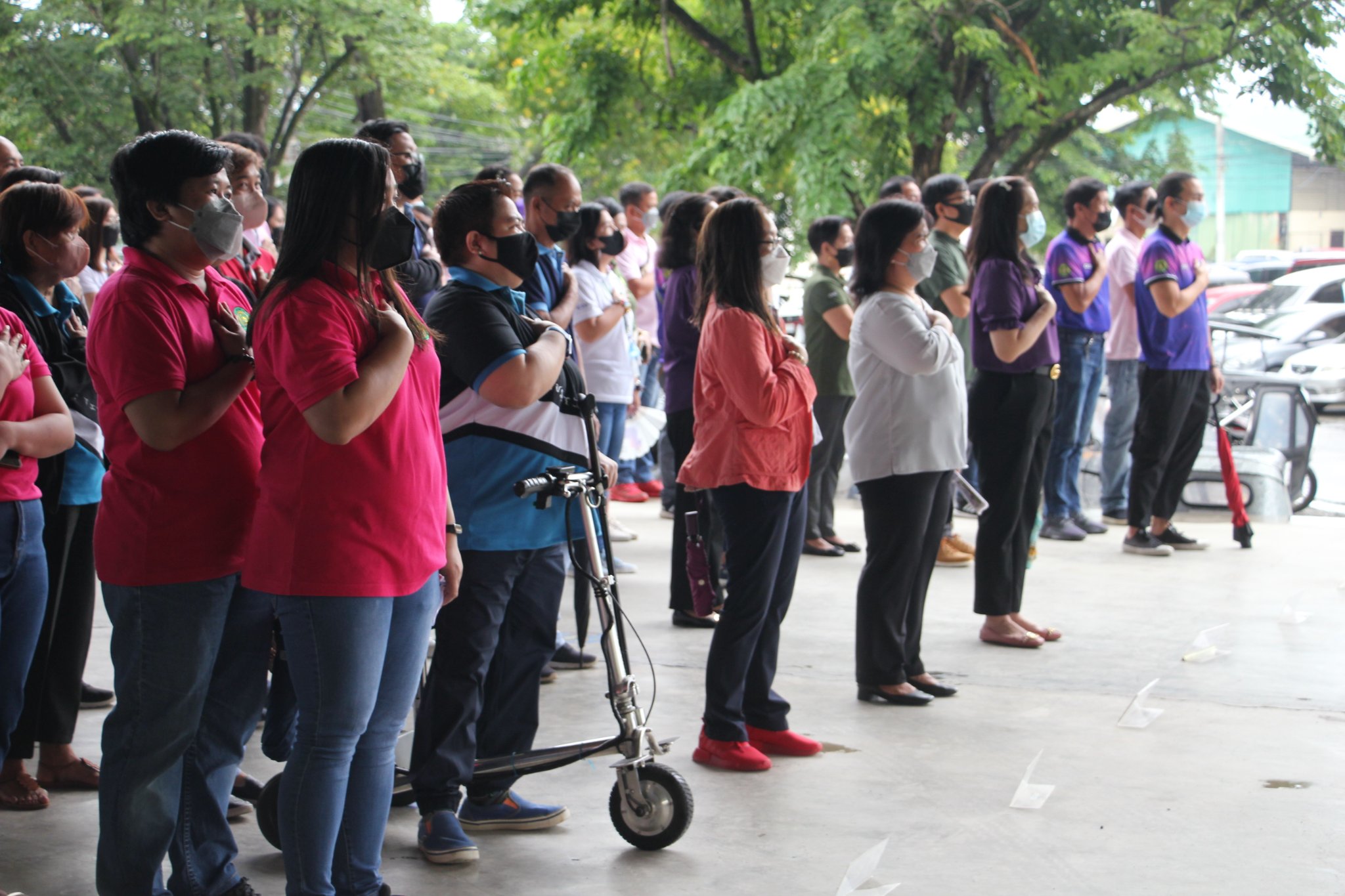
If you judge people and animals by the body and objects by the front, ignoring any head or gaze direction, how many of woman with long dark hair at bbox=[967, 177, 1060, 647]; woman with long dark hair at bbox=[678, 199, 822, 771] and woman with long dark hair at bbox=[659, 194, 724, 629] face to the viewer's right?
3

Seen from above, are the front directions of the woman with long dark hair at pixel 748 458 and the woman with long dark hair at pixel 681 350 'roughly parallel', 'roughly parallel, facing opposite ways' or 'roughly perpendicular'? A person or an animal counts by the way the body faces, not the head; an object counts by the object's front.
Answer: roughly parallel

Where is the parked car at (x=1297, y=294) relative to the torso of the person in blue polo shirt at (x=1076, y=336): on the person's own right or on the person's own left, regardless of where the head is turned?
on the person's own left

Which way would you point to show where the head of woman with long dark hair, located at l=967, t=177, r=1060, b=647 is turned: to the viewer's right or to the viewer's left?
to the viewer's right

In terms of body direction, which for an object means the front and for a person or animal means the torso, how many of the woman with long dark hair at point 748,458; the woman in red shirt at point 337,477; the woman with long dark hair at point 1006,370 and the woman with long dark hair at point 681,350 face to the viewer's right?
4

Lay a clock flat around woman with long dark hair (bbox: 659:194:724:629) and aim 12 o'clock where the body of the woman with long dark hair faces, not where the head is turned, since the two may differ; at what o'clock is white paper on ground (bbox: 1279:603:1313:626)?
The white paper on ground is roughly at 12 o'clock from the woman with long dark hair.

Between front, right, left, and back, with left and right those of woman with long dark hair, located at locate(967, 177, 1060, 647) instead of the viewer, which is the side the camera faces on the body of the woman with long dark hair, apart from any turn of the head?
right

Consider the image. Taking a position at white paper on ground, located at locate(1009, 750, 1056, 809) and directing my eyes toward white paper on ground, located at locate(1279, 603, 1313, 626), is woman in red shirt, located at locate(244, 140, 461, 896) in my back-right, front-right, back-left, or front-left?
back-left

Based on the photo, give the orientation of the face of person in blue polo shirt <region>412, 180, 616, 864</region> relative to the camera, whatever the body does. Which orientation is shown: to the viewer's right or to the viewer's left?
to the viewer's right

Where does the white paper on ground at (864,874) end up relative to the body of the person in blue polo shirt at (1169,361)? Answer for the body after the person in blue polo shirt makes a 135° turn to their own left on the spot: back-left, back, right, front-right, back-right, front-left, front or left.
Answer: back

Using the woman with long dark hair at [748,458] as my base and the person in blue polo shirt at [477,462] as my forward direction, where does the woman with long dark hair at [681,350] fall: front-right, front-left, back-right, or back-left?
back-right

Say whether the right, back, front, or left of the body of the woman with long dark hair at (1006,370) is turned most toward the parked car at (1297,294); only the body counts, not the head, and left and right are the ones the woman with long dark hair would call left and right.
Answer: left

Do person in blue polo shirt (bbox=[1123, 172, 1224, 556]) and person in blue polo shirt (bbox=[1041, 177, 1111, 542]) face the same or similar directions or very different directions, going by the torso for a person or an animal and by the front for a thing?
same or similar directions

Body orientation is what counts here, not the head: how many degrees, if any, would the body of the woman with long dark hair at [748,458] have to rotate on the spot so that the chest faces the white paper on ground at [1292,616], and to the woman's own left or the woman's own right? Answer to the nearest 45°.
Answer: approximately 45° to the woman's own left

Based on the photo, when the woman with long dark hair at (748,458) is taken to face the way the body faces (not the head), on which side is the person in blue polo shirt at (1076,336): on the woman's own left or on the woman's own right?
on the woman's own left

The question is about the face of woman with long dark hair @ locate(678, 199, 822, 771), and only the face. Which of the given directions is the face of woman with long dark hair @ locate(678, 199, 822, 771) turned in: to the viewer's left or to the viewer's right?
to the viewer's right

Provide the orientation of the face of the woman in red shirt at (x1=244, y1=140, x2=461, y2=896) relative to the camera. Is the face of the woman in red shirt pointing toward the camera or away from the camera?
away from the camera

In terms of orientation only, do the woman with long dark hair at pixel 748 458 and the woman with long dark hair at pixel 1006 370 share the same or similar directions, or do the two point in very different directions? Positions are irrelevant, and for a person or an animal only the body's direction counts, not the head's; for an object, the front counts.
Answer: same or similar directions

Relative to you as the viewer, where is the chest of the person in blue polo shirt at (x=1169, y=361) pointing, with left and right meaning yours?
facing the viewer and to the right of the viewer
